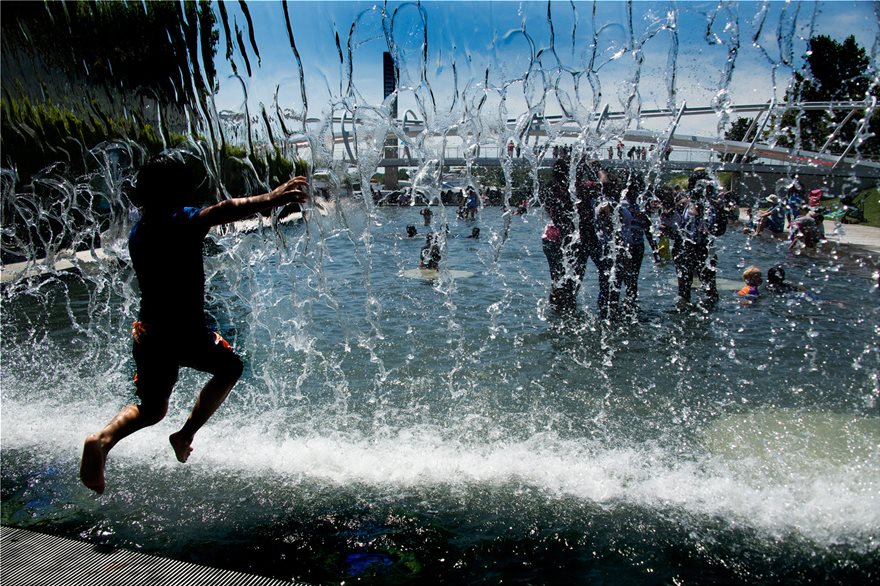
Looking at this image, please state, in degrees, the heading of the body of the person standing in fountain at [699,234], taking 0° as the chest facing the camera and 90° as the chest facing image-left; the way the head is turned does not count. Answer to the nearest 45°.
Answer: approximately 0°

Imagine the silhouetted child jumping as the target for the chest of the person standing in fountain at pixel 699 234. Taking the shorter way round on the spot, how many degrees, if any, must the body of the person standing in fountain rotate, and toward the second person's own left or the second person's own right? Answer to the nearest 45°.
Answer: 0° — they already face them

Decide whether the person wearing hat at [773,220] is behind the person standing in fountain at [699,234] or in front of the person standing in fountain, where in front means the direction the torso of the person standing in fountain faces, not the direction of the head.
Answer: behind

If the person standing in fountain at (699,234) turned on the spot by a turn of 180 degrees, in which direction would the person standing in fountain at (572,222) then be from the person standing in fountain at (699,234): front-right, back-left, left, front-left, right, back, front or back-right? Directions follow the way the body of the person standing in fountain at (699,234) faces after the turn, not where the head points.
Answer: back-left

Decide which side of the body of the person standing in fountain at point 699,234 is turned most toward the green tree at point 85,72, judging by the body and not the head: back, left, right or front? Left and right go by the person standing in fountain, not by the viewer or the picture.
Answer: right

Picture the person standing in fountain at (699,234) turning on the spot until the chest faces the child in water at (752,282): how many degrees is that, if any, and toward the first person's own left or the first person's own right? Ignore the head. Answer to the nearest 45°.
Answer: approximately 90° to the first person's own left
